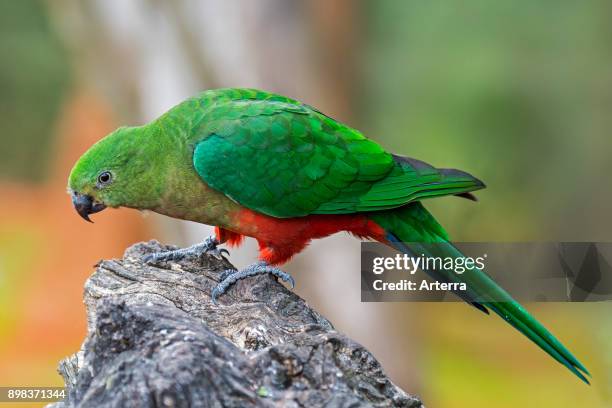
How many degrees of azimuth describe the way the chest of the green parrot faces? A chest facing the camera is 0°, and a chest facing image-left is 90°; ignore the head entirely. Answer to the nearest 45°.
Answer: approximately 90°
